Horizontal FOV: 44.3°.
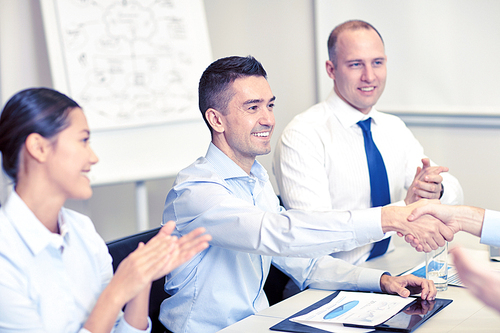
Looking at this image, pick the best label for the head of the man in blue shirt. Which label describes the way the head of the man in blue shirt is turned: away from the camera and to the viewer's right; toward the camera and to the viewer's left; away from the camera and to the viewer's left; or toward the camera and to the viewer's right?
toward the camera and to the viewer's right

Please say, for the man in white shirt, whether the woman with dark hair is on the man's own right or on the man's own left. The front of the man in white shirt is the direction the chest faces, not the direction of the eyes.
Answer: on the man's own right

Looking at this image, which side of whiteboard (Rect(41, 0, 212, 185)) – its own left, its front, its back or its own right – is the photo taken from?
front

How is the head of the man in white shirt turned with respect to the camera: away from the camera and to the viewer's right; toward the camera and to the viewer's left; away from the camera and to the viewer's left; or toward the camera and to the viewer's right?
toward the camera and to the viewer's right

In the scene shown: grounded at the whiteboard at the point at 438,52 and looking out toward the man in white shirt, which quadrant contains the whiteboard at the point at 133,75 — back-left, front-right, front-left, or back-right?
front-right

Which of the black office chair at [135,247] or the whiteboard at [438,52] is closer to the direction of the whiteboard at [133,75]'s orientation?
the black office chair

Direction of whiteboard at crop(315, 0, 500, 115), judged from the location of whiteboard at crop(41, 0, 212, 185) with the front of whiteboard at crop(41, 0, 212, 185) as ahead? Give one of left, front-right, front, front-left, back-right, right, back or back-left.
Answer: left

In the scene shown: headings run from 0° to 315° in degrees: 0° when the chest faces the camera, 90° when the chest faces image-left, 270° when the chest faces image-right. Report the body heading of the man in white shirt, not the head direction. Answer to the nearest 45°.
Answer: approximately 315°

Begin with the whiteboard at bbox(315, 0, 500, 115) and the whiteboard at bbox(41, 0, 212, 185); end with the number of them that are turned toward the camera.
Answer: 2

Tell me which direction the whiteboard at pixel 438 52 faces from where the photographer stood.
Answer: facing the viewer

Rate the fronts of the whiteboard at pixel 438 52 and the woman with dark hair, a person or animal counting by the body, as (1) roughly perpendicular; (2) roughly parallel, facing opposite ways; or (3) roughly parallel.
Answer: roughly perpendicular

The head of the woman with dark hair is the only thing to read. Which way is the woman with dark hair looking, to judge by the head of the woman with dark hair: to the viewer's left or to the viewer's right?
to the viewer's right

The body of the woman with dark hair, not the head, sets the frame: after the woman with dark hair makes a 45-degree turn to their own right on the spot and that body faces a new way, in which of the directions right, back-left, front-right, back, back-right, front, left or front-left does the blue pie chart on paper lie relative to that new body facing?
left

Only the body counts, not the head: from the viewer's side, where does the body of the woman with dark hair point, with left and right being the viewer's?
facing the viewer and to the right of the viewer
